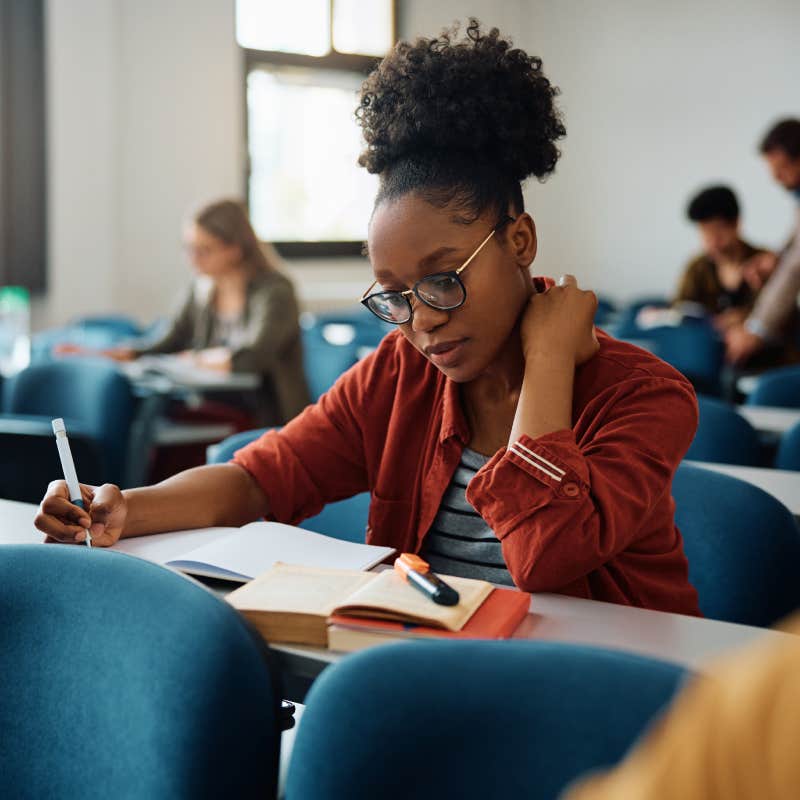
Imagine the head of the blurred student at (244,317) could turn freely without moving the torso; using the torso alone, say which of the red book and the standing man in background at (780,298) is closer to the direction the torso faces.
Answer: the red book

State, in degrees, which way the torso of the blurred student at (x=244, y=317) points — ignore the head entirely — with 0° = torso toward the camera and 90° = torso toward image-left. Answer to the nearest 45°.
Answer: approximately 45°

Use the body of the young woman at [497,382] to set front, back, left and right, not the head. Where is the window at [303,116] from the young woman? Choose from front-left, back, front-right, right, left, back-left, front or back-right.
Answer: back-right

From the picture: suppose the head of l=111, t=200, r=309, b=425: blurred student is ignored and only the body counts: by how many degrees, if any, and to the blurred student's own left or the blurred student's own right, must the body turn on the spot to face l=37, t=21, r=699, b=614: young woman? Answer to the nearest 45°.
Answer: approximately 45° to the blurred student's own left

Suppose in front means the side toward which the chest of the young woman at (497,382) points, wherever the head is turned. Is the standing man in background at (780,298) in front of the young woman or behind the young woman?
behind

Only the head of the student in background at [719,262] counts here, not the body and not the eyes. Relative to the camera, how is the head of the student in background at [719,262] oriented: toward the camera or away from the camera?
toward the camera

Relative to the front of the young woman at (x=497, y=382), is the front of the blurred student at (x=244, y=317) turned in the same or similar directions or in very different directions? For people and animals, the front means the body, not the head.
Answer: same or similar directions

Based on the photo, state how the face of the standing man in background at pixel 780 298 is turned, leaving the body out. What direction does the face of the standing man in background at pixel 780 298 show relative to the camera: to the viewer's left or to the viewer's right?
to the viewer's left

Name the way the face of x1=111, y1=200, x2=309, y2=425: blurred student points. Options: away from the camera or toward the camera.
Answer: toward the camera

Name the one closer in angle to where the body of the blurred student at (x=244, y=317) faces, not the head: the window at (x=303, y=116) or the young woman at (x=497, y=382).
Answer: the young woman

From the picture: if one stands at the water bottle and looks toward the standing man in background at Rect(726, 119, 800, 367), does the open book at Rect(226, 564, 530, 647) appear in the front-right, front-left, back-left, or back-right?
front-right

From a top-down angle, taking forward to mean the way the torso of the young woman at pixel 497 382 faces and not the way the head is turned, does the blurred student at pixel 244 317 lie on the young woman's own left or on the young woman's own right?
on the young woman's own right

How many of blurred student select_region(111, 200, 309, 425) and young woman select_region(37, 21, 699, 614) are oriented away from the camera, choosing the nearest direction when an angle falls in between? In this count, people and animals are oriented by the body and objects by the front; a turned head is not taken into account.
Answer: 0

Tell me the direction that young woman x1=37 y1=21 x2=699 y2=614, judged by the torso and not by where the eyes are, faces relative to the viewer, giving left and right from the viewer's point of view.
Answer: facing the viewer and to the left of the viewer
